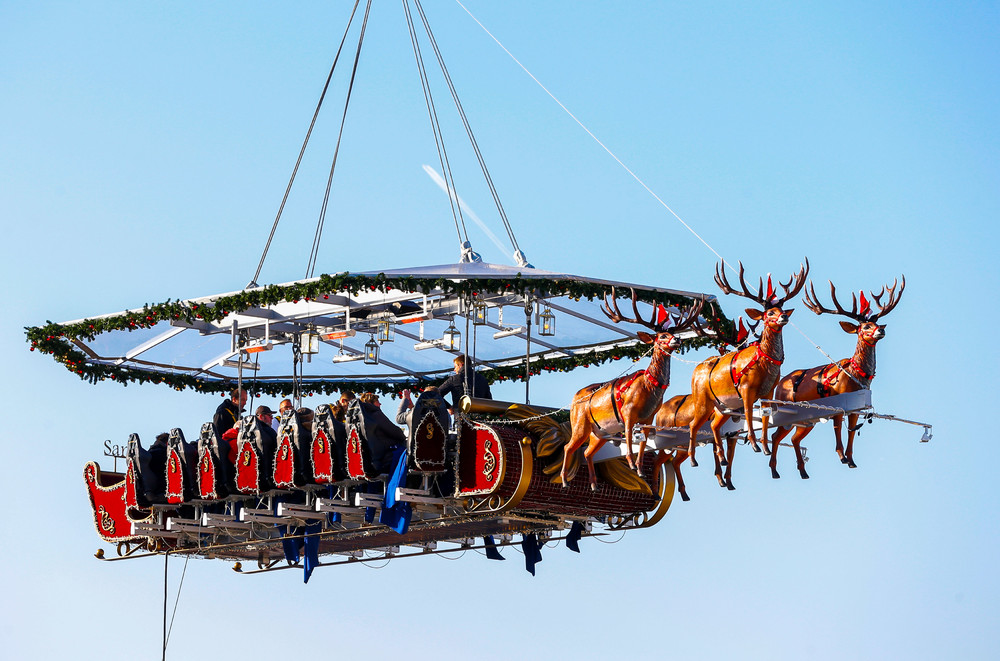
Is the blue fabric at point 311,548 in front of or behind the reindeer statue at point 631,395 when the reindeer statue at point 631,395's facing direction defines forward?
behind

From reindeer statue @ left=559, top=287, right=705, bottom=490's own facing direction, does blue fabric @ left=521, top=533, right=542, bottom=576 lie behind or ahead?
behind

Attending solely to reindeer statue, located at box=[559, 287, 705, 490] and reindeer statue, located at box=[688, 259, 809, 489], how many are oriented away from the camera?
0

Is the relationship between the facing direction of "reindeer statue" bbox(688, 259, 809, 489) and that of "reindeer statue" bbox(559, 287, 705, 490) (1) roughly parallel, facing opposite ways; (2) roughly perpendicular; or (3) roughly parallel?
roughly parallel

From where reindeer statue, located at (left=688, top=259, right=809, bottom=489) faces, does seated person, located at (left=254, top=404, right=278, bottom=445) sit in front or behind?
behind

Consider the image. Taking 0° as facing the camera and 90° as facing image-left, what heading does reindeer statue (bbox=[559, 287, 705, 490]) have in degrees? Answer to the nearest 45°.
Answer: approximately 315°

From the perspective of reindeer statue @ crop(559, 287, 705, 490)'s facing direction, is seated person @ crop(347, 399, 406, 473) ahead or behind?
behind

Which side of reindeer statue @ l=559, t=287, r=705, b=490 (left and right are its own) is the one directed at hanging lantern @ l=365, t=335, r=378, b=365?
back

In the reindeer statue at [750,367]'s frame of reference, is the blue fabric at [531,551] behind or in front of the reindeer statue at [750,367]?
behind

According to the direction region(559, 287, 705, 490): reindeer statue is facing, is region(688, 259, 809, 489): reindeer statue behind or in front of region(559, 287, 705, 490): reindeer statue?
in front

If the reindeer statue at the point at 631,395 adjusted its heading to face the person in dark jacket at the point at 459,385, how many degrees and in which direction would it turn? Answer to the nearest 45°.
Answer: approximately 180°
